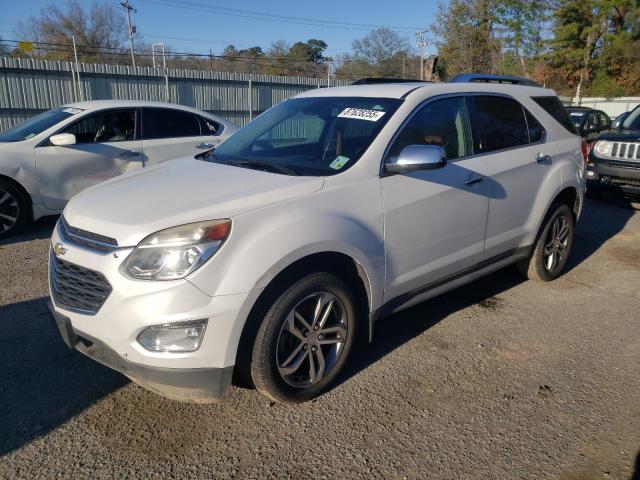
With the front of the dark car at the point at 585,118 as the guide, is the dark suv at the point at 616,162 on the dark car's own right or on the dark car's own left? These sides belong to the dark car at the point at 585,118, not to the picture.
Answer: on the dark car's own left

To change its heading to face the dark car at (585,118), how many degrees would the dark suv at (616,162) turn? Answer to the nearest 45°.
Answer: approximately 135° to its right

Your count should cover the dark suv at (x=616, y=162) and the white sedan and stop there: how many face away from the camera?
0

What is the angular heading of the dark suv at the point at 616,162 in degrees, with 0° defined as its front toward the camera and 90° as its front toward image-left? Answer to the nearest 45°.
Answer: approximately 45°

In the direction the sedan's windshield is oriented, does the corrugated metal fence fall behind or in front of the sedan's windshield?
behind

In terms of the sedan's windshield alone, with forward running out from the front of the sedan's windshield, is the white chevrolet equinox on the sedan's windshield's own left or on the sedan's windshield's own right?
on the sedan's windshield's own left

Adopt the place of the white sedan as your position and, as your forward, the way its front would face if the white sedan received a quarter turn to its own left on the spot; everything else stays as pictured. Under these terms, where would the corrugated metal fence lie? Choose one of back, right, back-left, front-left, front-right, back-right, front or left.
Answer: back-left

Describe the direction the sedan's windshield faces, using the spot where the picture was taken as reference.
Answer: facing the viewer and to the left of the viewer

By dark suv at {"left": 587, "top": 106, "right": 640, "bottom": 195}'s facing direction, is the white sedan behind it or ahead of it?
ahead

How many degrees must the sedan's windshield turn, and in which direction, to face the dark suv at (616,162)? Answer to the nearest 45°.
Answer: approximately 135° to its left

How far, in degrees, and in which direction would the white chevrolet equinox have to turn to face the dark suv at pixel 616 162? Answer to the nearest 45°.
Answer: approximately 180°

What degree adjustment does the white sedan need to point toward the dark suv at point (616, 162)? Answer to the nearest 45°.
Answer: approximately 135° to its left

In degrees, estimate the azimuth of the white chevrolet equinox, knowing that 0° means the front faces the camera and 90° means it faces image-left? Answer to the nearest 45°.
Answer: approximately 45°

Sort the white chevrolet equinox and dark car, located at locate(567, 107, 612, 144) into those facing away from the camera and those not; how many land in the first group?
0
